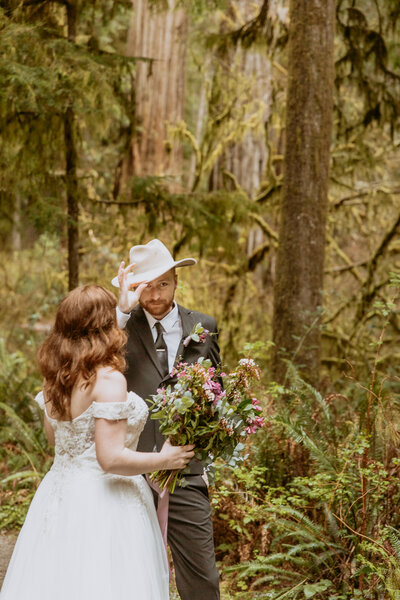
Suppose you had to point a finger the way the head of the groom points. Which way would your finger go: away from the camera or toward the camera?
toward the camera

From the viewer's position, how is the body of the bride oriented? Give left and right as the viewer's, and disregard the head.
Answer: facing away from the viewer and to the right of the viewer

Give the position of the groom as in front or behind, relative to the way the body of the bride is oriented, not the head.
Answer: in front

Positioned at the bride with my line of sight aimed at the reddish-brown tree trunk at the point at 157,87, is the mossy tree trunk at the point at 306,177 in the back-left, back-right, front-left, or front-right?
front-right

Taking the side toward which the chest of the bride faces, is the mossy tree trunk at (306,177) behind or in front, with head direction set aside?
in front

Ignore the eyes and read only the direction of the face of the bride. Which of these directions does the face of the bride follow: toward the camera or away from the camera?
away from the camera

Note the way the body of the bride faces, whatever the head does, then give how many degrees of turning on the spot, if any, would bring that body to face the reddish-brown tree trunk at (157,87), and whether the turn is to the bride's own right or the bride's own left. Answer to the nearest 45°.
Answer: approximately 45° to the bride's own left

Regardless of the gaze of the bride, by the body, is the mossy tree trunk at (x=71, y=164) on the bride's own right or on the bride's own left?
on the bride's own left

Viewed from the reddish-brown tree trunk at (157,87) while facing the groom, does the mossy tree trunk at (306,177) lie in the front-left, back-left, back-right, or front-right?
front-left
